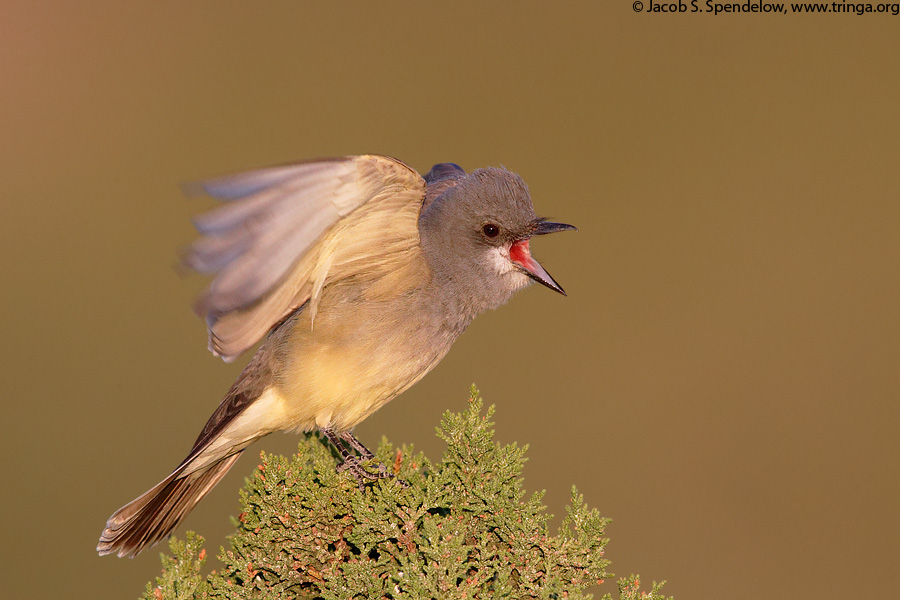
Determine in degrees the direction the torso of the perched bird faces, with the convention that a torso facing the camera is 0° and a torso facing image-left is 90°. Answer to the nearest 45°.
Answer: approximately 270°
